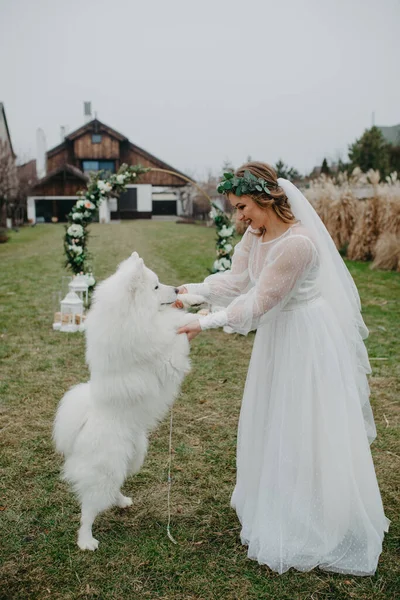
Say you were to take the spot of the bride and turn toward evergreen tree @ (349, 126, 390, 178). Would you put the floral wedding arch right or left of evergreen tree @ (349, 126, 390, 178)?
left

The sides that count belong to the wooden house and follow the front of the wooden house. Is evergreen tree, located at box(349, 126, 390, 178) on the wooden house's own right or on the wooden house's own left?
on the wooden house's own left

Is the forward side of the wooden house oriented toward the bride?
yes

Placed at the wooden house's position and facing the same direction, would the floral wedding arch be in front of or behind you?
in front

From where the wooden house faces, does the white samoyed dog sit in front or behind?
in front

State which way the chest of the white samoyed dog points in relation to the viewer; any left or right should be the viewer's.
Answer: facing to the right of the viewer

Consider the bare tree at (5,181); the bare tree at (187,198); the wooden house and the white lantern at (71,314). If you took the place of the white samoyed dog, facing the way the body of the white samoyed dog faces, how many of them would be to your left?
4

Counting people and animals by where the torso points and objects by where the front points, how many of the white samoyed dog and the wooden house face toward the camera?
1

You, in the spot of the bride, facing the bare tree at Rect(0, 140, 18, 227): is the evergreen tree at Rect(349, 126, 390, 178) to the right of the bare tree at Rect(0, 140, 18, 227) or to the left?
right

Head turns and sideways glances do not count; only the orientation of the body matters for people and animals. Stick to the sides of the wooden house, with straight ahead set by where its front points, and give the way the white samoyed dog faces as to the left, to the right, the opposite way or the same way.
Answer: to the left

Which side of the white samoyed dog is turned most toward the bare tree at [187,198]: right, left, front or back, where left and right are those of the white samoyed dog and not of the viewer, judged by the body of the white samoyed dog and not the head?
left

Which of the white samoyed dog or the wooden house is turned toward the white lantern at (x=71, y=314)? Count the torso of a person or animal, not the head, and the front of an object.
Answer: the wooden house

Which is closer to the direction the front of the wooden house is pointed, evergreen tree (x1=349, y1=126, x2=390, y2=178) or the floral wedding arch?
the floral wedding arch

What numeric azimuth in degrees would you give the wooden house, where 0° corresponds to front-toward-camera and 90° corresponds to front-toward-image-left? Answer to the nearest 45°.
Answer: approximately 0°

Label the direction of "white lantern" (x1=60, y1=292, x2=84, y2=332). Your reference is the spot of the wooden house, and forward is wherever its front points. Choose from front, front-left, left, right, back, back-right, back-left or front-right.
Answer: front
